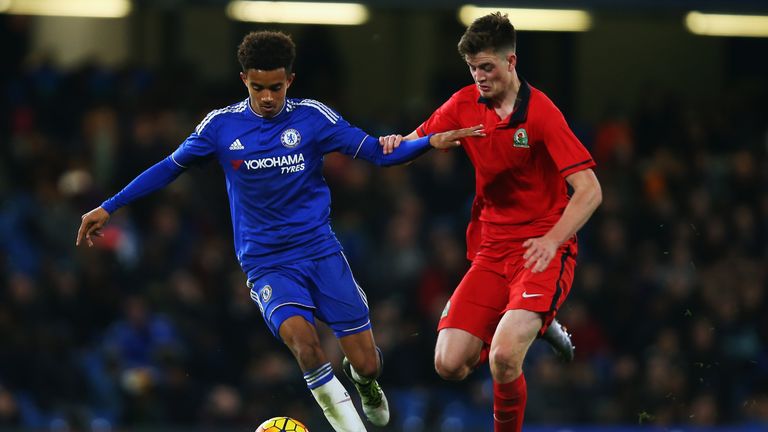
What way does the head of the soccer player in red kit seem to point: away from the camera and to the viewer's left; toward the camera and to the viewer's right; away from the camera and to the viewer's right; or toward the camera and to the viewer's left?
toward the camera and to the viewer's left

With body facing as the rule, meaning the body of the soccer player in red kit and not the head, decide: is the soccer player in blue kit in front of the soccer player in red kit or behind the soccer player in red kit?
in front

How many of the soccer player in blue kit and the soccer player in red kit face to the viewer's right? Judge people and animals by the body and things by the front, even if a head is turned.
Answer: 0

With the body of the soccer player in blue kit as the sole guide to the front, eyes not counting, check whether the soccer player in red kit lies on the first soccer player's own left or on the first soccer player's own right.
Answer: on the first soccer player's own left

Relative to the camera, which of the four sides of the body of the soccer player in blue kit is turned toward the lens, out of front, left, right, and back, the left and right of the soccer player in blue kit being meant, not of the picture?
front

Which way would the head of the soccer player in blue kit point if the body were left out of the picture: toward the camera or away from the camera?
toward the camera

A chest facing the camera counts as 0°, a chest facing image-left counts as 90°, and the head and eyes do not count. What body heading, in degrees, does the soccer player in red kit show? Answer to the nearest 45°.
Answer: approximately 45°
